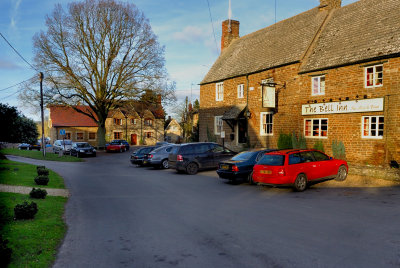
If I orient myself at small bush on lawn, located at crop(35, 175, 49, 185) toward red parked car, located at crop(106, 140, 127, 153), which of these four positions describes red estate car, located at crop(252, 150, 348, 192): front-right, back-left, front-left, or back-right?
back-right

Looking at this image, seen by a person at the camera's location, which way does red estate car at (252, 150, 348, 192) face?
facing away from the viewer and to the right of the viewer

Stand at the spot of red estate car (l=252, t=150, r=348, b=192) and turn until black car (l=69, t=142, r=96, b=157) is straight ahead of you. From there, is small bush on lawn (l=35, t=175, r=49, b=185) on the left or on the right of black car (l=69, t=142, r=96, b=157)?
left

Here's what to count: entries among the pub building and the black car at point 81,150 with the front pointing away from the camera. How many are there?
0
